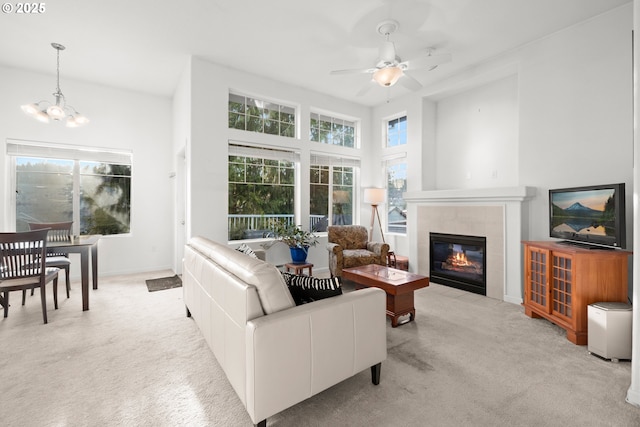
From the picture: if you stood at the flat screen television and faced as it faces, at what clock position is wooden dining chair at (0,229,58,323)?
The wooden dining chair is roughly at 12 o'clock from the flat screen television.

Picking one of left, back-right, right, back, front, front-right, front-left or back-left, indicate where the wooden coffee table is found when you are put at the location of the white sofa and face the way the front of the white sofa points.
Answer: front

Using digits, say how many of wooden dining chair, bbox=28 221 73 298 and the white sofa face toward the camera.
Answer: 1

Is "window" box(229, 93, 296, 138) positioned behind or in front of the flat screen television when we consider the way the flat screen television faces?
in front

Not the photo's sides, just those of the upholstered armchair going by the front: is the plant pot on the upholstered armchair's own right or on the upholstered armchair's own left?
on the upholstered armchair's own right

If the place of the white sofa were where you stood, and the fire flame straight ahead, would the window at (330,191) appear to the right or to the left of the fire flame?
left

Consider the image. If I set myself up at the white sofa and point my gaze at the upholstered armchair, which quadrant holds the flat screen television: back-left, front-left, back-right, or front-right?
front-right

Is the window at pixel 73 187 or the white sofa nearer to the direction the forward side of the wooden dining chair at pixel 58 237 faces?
the white sofa

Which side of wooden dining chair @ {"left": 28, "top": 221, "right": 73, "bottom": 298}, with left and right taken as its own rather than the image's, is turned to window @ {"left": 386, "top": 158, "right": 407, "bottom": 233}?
left

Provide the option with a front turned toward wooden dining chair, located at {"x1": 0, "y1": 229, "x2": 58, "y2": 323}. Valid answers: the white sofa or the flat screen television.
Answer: the flat screen television

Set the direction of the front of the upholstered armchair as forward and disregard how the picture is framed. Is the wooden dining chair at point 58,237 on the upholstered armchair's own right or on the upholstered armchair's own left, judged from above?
on the upholstered armchair's own right

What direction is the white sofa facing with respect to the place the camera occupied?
facing away from the viewer and to the right of the viewer

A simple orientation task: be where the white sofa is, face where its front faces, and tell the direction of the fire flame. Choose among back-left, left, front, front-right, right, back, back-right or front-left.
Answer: front

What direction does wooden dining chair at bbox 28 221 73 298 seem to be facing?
toward the camera

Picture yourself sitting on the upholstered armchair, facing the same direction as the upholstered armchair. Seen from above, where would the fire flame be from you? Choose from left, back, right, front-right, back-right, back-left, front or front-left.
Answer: front-left

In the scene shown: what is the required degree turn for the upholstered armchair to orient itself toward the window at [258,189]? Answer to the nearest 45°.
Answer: approximately 135° to its right

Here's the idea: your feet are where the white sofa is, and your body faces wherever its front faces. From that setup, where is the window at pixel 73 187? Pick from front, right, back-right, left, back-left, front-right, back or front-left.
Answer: left

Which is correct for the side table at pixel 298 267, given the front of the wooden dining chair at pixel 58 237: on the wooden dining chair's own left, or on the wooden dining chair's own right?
on the wooden dining chair's own left
